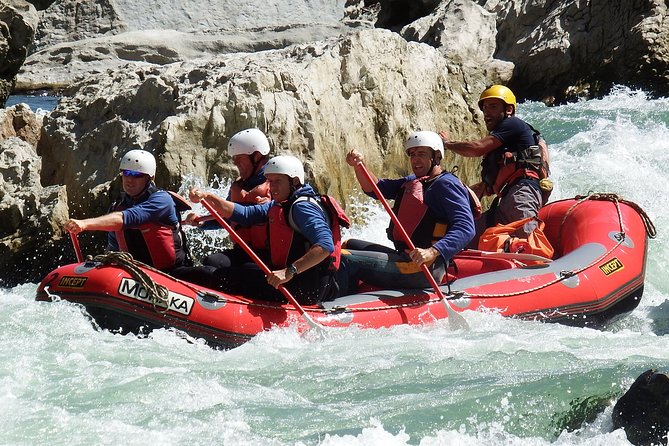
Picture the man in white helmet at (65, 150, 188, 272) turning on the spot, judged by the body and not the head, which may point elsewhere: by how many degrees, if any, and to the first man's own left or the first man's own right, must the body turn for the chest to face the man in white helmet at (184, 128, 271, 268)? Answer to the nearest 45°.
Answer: approximately 135° to the first man's own left

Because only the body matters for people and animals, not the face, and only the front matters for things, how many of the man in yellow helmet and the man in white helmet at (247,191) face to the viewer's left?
2

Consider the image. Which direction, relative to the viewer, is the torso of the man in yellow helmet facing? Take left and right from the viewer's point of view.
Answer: facing to the left of the viewer

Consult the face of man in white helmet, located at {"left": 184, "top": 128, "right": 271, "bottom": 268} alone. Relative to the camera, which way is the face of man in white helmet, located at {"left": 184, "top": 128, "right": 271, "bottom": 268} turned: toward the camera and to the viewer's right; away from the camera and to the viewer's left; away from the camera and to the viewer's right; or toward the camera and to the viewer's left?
toward the camera and to the viewer's left

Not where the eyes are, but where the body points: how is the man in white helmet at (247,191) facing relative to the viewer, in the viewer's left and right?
facing to the left of the viewer

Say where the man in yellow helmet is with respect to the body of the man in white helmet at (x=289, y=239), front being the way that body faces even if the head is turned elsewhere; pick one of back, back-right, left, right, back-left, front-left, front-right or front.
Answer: back

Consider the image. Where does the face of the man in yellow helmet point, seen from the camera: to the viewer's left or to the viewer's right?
to the viewer's left

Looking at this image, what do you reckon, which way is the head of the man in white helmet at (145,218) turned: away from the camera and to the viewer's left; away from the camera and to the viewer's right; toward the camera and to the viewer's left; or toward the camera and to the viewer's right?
toward the camera and to the viewer's left

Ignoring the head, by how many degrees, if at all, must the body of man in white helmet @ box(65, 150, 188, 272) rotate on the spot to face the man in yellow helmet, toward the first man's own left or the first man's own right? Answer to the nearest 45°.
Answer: approximately 135° to the first man's own left

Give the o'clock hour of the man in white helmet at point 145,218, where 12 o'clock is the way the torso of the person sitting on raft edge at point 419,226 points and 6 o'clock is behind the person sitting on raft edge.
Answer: The man in white helmet is roughly at 1 o'clock from the person sitting on raft edge.

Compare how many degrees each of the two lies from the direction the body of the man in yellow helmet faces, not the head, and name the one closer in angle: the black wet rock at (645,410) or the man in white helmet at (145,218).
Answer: the man in white helmet
